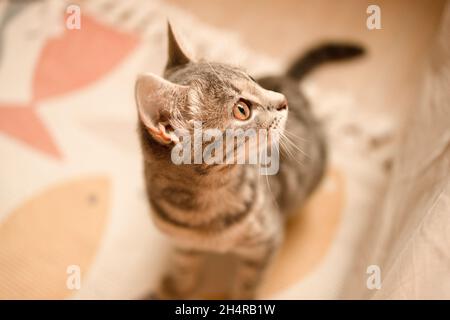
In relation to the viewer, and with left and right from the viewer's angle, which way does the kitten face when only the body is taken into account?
facing the viewer and to the left of the viewer
